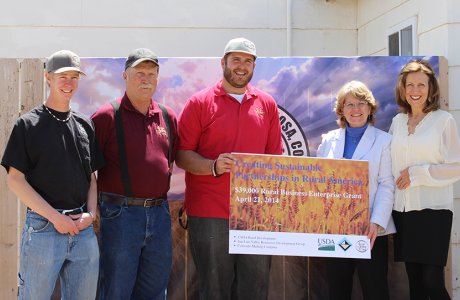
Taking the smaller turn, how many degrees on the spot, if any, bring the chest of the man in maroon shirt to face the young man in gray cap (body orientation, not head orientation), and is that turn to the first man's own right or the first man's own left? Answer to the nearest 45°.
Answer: approximately 90° to the first man's own right

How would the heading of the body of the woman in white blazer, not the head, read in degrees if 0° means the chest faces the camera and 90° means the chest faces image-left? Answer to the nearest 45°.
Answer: approximately 0°

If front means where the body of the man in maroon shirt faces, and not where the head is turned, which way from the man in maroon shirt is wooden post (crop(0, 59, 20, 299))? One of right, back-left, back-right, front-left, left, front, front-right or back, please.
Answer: back

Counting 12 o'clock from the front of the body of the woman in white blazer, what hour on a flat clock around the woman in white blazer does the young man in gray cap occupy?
The young man in gray cap is roughly at 2 o'clock from the woman in white blazer.

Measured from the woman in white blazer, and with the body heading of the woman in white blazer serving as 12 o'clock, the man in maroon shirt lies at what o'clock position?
The man in maroon shirt is roughly at 2 o'clock from the woman in white blazer.

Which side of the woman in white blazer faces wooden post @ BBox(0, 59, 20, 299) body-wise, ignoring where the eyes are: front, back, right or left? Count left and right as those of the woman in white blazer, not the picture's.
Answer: right

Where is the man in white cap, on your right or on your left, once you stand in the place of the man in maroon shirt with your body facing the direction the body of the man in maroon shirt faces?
on your left

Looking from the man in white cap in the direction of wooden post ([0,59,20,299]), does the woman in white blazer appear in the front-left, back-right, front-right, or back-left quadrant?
back-right

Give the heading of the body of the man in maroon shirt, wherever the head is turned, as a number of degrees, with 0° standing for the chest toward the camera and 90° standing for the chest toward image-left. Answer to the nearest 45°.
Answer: approximately 315°
